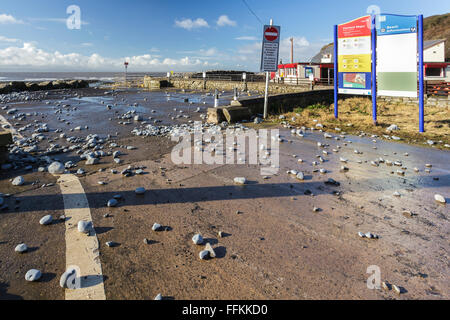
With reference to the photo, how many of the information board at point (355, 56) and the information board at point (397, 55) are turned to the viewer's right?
0

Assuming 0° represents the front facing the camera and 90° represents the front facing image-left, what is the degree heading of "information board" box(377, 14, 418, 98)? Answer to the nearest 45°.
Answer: approximately 0°

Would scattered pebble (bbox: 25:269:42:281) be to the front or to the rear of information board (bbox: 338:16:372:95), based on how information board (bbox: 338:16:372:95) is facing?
to the front

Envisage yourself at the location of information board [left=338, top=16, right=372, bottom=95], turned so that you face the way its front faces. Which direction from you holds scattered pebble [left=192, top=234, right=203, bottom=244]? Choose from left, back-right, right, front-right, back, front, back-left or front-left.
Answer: front-left

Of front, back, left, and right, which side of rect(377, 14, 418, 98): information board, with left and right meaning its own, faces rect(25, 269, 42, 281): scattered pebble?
front

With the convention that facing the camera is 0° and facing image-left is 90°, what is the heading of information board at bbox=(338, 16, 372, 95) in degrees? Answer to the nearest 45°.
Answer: approximately 45°

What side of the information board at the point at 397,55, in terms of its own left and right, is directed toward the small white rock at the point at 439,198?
front

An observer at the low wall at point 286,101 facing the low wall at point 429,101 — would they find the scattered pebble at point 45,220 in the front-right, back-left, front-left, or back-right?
back-right

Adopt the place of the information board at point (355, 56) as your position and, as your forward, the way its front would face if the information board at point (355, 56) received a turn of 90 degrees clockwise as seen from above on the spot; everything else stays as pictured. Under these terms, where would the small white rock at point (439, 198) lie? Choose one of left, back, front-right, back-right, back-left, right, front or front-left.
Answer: back-left

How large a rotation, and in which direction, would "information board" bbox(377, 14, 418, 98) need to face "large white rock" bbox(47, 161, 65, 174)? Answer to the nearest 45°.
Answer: approximately 45° to its right

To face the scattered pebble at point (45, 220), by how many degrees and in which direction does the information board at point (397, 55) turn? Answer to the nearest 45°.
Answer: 0° — it already faces it
